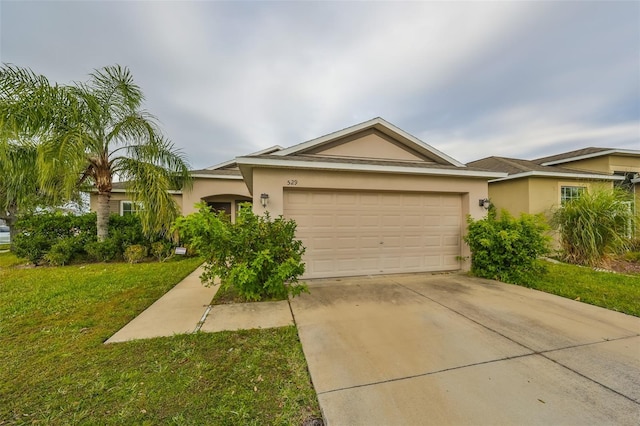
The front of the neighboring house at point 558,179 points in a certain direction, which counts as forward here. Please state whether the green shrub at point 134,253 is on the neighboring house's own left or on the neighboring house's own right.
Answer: on the neighboring house's own right

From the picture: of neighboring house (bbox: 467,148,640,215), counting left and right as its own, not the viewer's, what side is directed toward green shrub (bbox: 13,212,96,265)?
right

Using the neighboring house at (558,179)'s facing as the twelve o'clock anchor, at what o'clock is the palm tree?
The palm tree is roughly at 3 o'clock from the neighboring house.

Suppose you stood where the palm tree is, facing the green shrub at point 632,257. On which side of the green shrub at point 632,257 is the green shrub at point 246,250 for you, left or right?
right

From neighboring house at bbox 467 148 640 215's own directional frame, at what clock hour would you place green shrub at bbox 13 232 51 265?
The green shrub is roughly at 3 o'clock from the neighboring house.

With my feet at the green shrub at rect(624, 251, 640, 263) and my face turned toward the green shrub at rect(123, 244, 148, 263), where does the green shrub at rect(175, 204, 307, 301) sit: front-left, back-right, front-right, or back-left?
front-left

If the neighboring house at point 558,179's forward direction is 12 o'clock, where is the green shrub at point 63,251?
The green shrub is roughly at 3 o'clock from the neighboring house.

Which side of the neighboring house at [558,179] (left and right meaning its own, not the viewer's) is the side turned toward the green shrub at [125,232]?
right

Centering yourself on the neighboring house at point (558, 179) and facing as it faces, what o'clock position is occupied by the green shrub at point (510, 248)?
The green shrub is roughly at 2 o'clock from the neighboring house.

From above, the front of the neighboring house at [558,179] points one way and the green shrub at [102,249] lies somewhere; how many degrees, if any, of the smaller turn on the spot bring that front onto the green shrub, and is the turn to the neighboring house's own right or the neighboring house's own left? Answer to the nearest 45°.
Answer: approximately 90° to the neighboring house's own right
